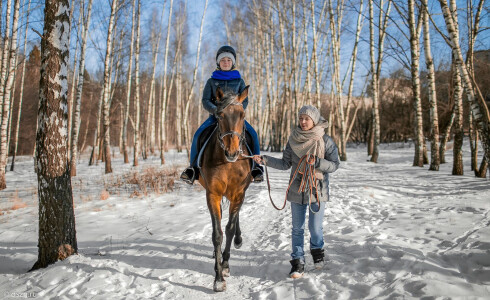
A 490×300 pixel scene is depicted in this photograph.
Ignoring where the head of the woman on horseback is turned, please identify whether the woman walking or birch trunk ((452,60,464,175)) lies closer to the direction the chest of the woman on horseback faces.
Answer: the woman walking

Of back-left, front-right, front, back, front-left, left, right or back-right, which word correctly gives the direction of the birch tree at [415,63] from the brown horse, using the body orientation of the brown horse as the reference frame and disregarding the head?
back-left

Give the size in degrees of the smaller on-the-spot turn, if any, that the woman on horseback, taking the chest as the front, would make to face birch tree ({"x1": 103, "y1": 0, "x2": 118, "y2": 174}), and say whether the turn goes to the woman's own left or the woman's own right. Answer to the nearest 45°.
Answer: approximately 135° to the woman's own right

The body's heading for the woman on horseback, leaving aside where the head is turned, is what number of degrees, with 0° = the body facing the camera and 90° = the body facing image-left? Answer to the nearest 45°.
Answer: approximately 0°

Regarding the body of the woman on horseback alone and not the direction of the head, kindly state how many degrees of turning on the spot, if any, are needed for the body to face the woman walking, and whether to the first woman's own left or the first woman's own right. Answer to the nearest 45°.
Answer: approximately 45° to the first woman's own left

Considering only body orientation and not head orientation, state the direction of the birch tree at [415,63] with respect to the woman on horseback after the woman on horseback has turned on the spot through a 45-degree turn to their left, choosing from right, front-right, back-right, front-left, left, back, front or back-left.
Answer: left

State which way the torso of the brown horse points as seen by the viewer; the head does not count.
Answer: toward the camera
